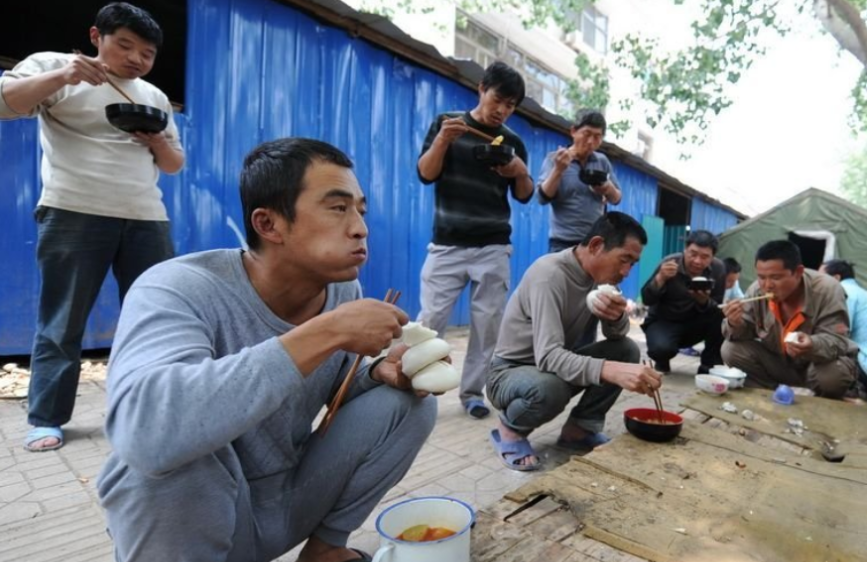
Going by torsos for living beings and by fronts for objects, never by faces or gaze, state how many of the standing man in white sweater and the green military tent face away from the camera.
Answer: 0

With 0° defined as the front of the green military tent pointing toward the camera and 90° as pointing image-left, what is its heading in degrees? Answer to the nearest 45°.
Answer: approximately 0°

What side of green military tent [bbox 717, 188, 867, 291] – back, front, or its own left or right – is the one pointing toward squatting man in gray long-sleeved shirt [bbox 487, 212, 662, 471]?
front

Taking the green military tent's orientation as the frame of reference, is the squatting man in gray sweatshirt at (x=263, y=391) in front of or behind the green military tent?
in front

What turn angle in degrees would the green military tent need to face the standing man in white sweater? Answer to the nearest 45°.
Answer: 0° — it already faces them

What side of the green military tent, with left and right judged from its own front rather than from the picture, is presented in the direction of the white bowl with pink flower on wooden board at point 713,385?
front

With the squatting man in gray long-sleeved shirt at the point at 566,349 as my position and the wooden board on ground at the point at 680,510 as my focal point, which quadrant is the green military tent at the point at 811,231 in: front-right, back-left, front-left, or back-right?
back-left

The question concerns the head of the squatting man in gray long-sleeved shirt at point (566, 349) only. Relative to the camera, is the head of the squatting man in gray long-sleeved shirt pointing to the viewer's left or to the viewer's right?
to the viewer's right

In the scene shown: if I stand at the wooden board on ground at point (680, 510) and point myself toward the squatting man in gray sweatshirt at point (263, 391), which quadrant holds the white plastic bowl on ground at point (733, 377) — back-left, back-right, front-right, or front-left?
back-right

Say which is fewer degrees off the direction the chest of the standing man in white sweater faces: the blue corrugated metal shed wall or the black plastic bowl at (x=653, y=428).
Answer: the black plastic bowl

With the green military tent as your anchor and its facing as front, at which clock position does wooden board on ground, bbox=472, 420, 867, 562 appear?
The wooden board on ground is roughly at 12 o'clock from the green military tent.
